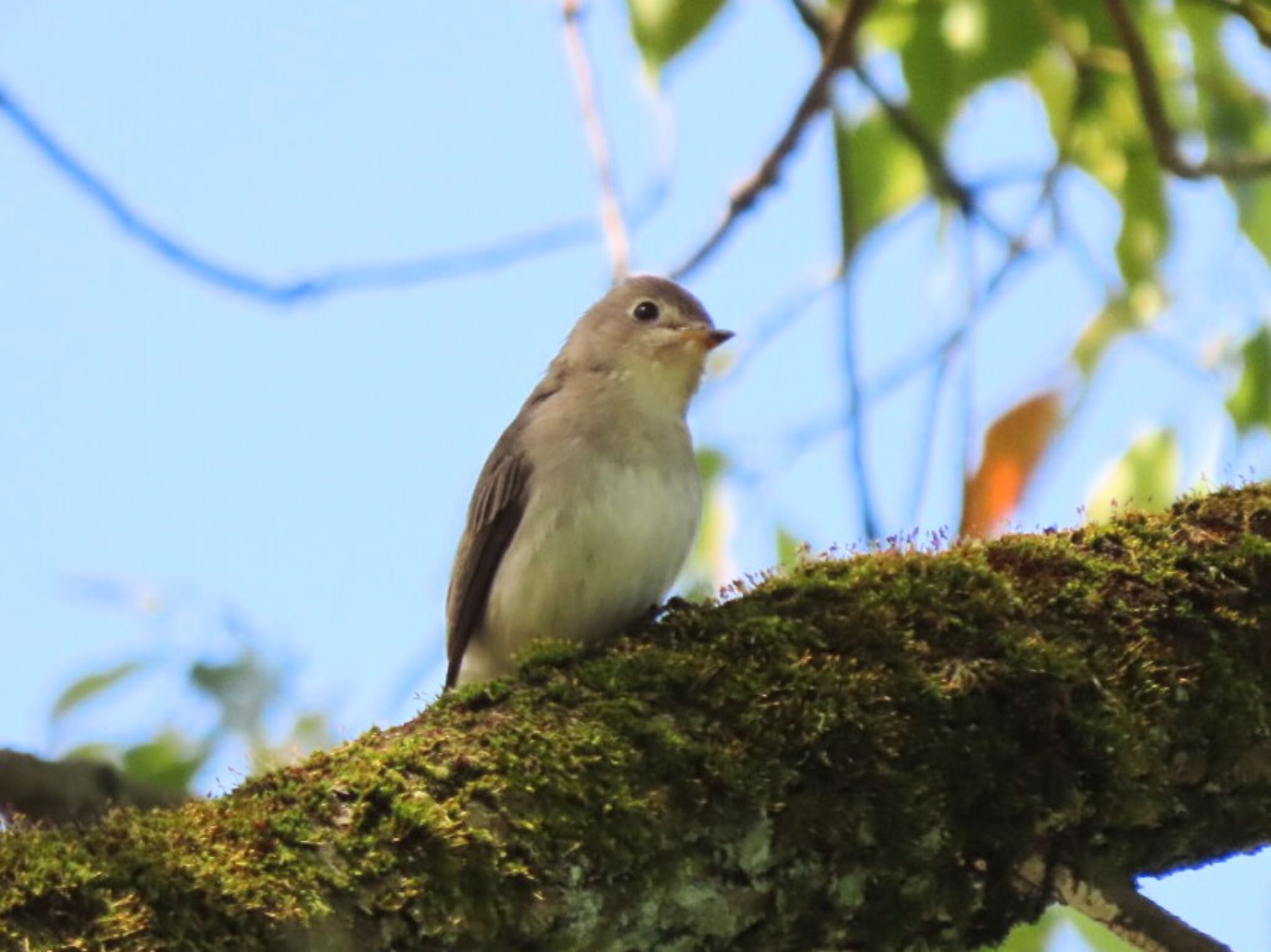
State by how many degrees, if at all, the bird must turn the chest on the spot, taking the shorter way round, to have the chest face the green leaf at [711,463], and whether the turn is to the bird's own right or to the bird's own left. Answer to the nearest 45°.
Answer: approximately 90° to the bird's own left

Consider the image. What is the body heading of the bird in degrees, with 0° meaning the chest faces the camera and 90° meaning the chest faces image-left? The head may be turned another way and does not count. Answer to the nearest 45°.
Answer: approximately 315°

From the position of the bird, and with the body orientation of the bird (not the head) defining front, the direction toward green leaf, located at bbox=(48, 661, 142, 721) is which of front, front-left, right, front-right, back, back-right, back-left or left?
back-right

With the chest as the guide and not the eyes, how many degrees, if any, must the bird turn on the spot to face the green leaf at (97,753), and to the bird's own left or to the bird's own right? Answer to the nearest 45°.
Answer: approximately 135° to the bird's own right
